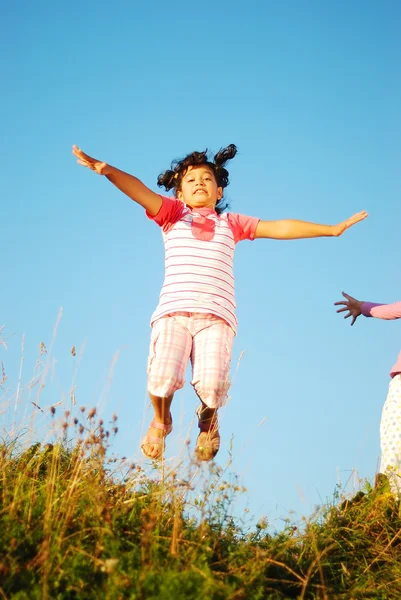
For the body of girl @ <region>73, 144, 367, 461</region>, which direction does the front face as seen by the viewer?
toward the camera

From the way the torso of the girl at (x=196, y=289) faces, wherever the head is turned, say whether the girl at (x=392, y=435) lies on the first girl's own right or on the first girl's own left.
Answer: on the first girl's own left
